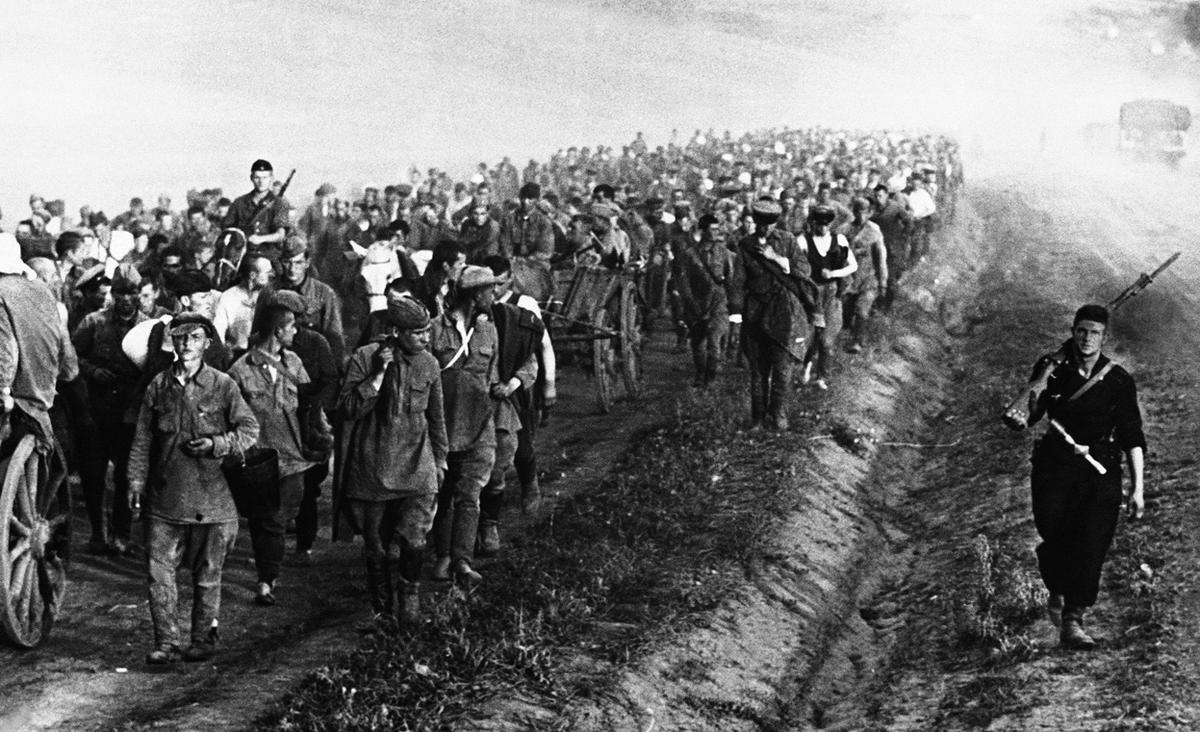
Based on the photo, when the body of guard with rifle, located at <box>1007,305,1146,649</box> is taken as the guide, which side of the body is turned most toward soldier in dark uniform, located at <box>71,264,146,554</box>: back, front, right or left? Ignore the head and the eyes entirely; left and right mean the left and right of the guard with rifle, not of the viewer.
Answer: right

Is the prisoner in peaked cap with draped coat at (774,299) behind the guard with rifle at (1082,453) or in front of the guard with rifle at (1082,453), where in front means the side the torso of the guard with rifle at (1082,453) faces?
behind

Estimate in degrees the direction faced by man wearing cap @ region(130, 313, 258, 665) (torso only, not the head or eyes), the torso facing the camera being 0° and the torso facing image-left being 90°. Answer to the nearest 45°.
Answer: approximately 0°

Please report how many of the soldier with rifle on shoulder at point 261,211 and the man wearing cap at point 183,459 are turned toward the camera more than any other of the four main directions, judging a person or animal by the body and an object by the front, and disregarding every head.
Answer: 2

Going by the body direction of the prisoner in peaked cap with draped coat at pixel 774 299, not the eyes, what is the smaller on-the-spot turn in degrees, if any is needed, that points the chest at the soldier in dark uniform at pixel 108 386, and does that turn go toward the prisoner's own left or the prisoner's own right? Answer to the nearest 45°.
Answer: approximately 45° to the prisoner's own right

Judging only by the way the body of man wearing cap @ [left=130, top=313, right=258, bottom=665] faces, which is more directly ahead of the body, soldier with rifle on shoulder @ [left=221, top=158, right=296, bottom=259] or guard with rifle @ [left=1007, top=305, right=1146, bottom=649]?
the guard with rifle

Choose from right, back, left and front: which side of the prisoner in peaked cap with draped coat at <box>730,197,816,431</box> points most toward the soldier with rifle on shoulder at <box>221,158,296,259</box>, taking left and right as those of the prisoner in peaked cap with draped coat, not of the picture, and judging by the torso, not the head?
right

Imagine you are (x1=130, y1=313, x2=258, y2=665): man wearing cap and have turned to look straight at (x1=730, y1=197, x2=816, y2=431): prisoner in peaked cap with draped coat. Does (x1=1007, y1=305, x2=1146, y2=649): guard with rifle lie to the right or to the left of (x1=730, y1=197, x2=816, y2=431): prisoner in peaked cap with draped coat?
right
